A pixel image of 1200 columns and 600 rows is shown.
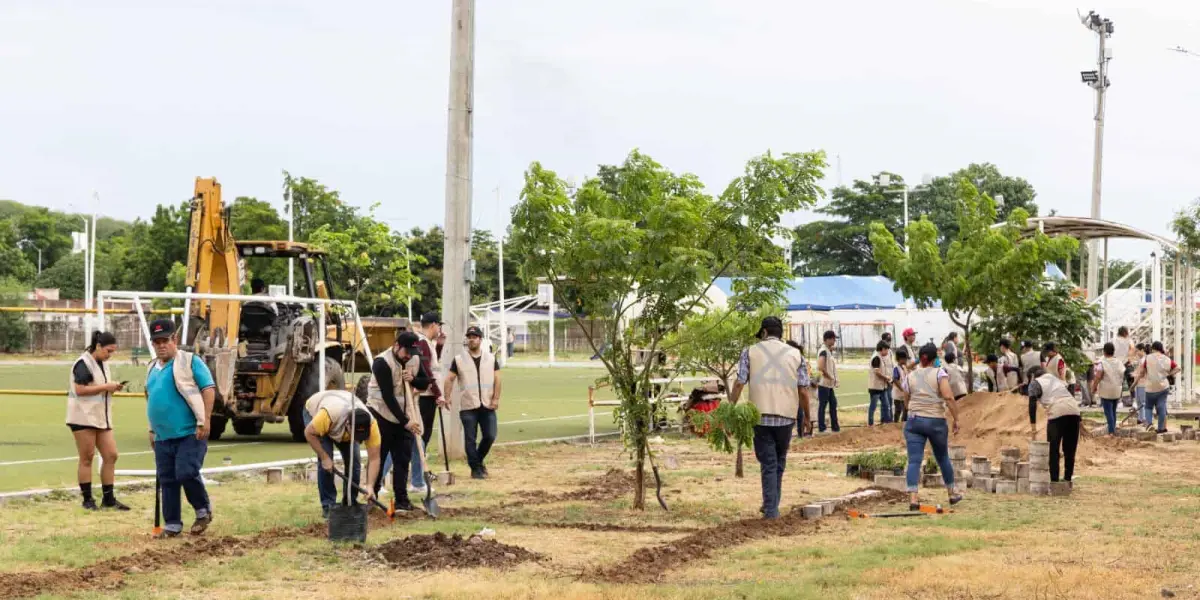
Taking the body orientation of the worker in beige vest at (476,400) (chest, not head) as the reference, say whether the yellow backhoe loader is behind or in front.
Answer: behind

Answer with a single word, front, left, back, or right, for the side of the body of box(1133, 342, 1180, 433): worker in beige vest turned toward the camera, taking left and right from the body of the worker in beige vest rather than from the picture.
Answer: back

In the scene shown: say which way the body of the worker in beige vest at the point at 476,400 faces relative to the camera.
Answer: toward the camera

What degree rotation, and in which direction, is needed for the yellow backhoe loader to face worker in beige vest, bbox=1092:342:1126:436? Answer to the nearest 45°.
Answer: approximately 45° to its right

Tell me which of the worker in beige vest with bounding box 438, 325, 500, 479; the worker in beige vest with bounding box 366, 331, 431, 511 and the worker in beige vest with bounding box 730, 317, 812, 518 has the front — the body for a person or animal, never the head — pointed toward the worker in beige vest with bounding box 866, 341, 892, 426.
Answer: the worker in beige vest with bounding box 730, 317, 812, 518

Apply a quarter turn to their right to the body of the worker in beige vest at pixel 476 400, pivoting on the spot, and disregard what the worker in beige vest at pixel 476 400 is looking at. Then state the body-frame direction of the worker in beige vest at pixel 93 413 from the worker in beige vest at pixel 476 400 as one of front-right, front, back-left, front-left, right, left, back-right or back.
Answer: front-left

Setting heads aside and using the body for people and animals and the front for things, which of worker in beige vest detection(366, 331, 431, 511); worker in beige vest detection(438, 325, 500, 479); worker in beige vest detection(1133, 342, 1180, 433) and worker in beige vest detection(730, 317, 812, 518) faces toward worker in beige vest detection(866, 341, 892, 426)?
worker in beige vest detection(730, 317, 812, 518)

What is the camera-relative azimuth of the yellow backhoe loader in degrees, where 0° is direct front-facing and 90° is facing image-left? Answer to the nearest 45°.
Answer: approximately 225°

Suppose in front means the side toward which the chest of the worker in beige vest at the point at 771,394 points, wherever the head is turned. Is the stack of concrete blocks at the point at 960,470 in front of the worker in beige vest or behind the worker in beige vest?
in front

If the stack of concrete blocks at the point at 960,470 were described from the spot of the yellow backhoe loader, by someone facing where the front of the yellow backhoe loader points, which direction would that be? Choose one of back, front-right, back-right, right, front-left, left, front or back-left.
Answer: right

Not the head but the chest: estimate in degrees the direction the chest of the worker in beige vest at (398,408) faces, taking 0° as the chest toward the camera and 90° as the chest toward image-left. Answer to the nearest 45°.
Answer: approximately 315°

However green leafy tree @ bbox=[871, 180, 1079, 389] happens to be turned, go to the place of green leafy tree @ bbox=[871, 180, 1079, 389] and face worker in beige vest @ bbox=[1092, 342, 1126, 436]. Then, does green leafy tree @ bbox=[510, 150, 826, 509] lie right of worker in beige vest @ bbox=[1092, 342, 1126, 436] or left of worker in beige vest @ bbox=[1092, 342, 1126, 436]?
right

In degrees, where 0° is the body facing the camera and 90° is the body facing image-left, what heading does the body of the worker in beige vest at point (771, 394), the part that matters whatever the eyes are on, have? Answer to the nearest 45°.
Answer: approximately 180°

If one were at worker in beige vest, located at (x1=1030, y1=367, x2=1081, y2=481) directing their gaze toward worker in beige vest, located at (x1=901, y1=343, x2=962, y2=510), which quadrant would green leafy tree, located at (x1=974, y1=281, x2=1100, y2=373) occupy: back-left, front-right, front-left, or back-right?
back-right
